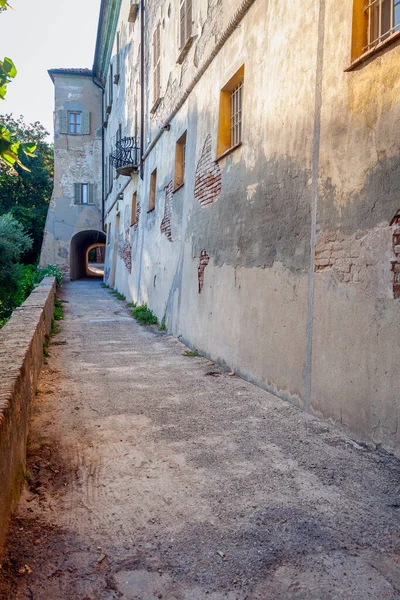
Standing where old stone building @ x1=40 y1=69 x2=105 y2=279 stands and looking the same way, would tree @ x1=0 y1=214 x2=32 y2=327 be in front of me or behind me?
in front

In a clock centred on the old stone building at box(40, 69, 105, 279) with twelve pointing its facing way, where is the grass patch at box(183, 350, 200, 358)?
The grass patch is roughly at 12 o'clock from the old stone building.

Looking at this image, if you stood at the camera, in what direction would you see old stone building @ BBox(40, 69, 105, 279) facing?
facing the viewer

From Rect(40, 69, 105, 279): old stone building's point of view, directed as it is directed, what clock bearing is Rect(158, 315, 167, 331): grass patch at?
The grass patch is roughly at 12 o'clock from the old stone building.

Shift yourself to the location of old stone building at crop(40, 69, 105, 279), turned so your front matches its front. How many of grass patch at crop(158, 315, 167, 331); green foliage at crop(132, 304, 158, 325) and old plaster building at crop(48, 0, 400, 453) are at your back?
0

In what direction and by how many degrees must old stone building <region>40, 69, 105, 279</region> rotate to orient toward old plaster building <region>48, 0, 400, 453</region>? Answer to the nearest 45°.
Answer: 0° — it already faces it

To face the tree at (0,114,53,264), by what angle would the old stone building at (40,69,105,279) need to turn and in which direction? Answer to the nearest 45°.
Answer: approximately 135° to its right

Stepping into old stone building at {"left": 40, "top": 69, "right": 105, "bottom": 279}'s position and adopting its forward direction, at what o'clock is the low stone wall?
The low stone wall is roughly at 12 o'clock from the old stone building.

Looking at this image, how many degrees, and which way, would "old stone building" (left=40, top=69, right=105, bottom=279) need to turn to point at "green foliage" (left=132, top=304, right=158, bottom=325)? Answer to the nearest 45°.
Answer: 0° — it already faces it
